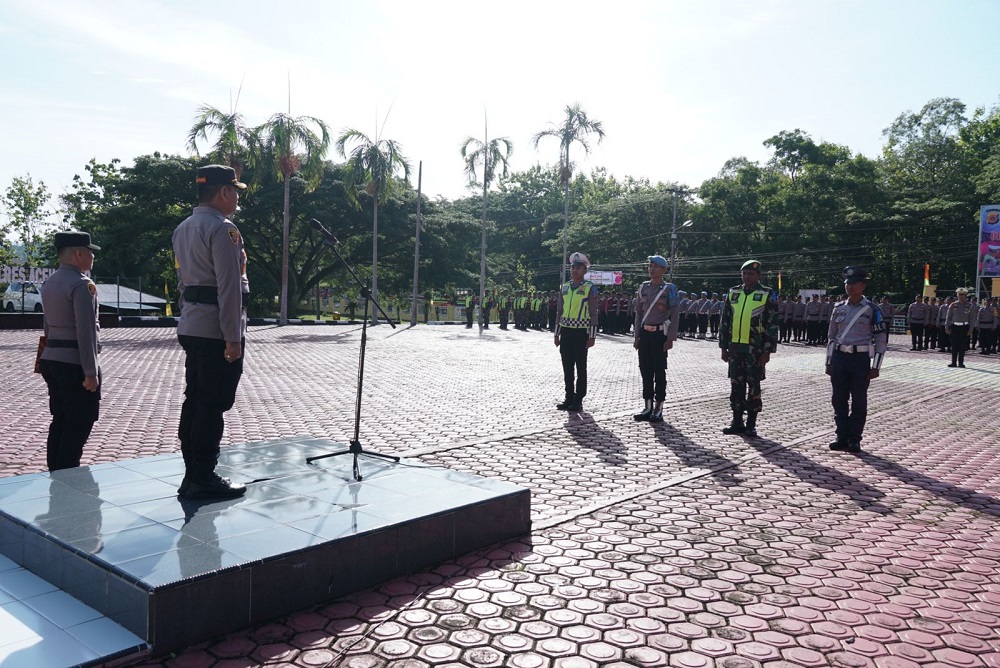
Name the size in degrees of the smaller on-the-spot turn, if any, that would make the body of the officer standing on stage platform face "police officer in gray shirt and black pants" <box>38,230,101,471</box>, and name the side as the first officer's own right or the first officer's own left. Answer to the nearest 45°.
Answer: approximately 90° to the first officer's own left

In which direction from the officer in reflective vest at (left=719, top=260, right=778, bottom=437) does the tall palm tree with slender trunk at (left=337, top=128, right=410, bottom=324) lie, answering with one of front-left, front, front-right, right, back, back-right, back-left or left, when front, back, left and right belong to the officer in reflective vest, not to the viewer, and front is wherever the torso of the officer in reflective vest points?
right

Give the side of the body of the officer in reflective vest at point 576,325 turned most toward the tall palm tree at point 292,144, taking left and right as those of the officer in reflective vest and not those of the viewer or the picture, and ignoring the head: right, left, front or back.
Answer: right

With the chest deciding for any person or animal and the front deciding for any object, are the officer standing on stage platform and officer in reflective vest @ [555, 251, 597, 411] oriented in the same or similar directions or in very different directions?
very different directions

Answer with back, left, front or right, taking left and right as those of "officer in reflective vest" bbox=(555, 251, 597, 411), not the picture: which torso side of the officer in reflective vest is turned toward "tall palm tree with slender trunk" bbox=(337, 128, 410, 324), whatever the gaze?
right

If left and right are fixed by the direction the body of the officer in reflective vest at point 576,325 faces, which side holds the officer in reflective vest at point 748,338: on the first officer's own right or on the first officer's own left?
on the first officer's own left

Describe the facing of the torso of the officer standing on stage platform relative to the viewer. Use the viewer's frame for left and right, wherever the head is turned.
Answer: facing away from the viewer and to the right of the viewer

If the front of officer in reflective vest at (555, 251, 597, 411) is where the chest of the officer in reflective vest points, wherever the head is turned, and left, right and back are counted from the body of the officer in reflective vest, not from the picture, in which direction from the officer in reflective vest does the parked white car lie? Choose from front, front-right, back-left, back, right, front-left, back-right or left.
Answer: right
